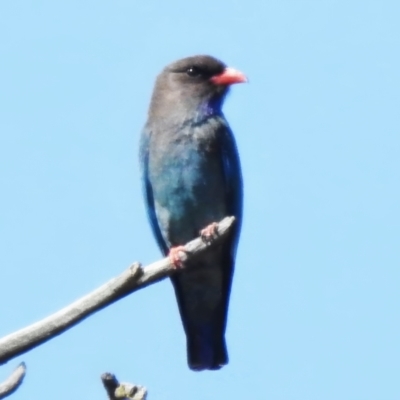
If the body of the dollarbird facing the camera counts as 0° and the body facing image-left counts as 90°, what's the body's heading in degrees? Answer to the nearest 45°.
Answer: approximately 0°

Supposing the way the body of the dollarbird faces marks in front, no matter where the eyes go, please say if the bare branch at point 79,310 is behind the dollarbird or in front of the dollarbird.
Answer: in front

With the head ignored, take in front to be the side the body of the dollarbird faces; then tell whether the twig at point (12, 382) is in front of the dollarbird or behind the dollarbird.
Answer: in front
